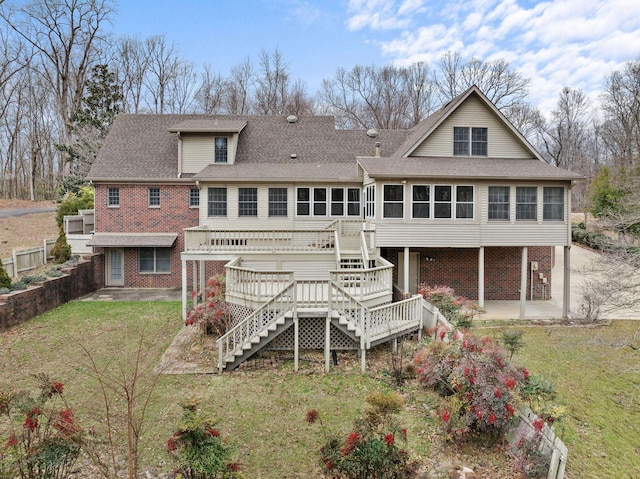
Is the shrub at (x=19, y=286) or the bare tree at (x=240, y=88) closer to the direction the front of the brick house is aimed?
the bare tree

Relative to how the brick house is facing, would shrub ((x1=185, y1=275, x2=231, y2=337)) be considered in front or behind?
behind

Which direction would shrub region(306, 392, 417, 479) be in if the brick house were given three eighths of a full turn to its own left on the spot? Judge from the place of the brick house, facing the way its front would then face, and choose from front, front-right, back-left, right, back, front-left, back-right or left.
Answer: front-left

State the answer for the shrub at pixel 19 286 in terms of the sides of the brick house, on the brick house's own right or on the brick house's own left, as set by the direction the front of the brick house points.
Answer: on the brick house's own left

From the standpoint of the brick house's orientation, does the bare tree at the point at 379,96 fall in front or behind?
in front

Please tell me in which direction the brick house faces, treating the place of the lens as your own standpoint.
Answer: facing away from the viewer

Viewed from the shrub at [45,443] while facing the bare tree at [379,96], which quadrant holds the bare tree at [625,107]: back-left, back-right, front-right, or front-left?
front-right

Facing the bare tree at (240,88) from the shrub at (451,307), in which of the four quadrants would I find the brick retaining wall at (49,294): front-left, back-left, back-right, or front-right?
front-left

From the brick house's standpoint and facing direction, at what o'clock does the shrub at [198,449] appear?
The shrub is roughly at 6 o'clock from the brick house.

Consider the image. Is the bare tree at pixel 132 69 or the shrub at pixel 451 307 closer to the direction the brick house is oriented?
the bare tree

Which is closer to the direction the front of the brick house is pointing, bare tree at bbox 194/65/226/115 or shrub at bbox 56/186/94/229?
the bare tree
